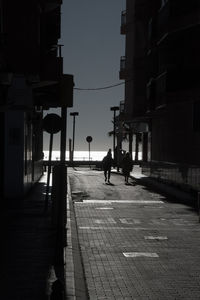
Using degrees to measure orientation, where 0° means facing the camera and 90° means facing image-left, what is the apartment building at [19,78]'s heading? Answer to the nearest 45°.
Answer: approximately 270°
